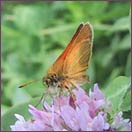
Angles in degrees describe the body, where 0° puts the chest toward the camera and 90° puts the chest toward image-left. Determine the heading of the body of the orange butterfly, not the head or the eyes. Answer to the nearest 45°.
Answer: approximately 90°

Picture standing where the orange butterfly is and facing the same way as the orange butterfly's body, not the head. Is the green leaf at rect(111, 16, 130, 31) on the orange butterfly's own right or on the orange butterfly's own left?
on the orange butterfly's own right
